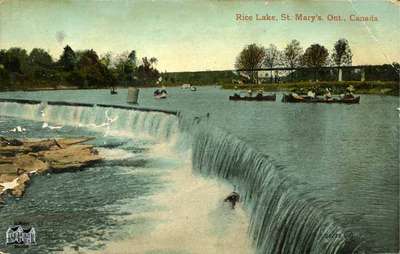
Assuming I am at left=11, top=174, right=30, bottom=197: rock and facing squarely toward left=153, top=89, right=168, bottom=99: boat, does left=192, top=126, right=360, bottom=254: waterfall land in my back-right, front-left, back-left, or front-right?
front-right
